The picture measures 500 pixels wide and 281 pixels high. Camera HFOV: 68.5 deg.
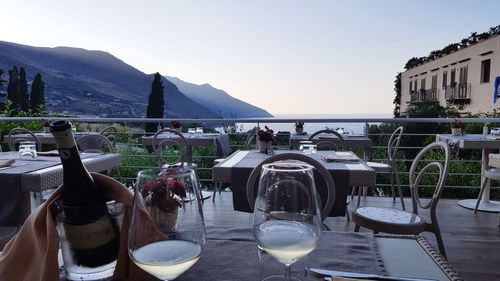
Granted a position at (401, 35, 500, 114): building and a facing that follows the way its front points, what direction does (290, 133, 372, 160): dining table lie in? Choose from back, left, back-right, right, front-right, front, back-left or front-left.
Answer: front-left

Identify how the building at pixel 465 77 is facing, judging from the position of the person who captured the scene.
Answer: facing the viewer and to the left of the viewer

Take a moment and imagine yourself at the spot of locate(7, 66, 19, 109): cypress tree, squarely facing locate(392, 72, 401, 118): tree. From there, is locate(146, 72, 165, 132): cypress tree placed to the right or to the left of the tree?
right

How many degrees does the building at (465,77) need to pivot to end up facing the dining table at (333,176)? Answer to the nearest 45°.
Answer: approximately 45° to its left

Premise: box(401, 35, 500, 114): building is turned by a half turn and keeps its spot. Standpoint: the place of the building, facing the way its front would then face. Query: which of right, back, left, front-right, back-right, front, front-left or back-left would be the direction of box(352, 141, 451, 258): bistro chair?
back-right

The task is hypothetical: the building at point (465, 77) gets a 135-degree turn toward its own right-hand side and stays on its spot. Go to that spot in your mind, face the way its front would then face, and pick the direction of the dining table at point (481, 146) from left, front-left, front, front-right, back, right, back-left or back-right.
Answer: back

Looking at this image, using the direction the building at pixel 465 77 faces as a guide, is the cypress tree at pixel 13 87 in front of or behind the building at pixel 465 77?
in front

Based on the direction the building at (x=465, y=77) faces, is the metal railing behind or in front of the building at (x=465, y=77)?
in front

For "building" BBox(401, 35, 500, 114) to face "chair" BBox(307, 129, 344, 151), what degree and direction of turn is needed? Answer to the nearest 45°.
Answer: approximately 45° to its left

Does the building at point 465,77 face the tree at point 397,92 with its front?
no

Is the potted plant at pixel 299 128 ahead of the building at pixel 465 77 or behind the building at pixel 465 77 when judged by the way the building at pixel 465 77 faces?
ahead

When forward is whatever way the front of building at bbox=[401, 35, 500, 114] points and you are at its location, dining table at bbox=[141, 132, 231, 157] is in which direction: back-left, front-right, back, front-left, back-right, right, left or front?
front-left

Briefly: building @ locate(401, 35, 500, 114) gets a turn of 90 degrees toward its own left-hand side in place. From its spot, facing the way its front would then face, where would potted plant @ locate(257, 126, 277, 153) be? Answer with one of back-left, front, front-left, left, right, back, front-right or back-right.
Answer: front-right
